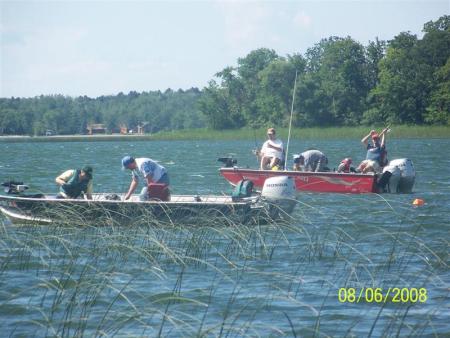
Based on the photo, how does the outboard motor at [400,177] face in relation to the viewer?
to the viewer's left

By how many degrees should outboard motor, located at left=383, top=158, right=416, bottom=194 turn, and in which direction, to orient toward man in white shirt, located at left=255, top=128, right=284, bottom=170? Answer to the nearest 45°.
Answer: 0° — it already faces them

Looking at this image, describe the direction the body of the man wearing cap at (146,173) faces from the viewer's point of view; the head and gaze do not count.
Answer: to the viewer's left

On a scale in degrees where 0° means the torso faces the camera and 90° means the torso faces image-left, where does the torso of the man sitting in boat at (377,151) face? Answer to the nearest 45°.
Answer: approximately 0°

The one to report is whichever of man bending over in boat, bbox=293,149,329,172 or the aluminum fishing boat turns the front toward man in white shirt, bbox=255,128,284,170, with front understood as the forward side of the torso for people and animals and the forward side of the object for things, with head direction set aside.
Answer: the man bending over in boat

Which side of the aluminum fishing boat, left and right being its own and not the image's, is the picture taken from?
left

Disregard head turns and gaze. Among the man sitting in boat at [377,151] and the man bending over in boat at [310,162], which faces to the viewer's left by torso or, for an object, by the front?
the man bending over in boat

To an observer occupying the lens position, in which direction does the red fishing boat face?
facing to the left of the viewer

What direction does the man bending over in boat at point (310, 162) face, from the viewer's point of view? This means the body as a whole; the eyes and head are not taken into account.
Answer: to the viewer's left

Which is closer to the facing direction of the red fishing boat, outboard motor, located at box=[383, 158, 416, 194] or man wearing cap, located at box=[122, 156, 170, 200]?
the man wearing cap
